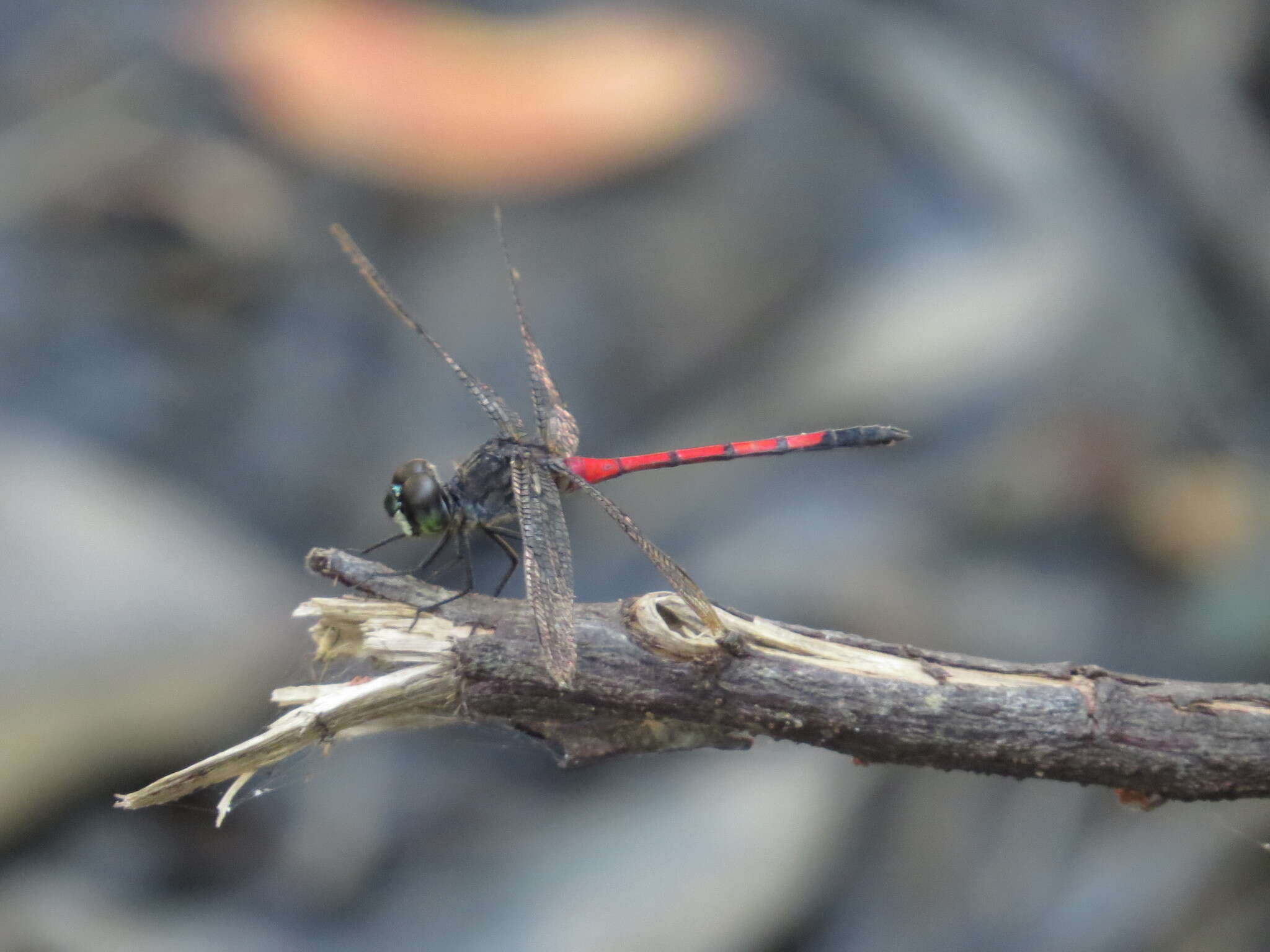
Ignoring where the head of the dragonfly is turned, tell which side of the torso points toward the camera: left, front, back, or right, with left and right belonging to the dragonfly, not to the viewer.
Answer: left
